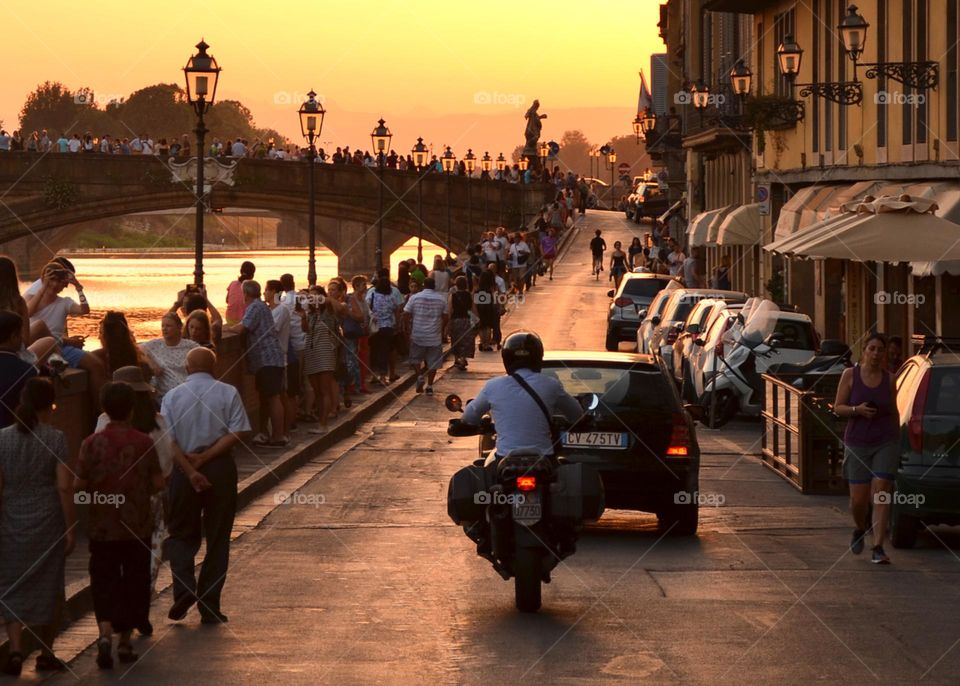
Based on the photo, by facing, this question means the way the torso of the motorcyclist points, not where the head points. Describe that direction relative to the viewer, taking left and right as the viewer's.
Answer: facing away from the viewer

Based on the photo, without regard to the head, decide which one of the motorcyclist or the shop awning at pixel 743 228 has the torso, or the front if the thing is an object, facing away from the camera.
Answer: the motorcyclist

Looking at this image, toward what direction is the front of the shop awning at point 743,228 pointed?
to the viewer's left

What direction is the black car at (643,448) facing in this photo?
away from the camera

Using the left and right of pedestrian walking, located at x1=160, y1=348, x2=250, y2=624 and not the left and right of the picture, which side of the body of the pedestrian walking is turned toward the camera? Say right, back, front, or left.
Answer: back

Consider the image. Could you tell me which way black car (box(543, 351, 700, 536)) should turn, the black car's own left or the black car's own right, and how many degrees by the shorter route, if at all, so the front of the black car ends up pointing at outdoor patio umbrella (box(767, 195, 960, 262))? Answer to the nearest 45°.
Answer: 0° — it already faces it

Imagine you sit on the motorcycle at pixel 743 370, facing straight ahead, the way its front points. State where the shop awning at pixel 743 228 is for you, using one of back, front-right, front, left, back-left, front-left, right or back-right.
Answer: back-right

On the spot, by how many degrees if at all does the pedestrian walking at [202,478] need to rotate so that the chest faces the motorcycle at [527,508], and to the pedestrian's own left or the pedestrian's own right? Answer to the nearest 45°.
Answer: approximately 90° to the pedestrian's own right

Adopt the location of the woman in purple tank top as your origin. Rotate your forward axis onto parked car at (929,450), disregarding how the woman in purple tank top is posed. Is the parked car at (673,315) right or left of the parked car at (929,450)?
left

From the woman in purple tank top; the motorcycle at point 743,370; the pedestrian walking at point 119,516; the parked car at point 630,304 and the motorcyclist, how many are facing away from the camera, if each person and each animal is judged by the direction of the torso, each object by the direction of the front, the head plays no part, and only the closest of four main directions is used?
3

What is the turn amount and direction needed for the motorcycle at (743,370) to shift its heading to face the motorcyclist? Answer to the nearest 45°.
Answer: approximately 45° to its left

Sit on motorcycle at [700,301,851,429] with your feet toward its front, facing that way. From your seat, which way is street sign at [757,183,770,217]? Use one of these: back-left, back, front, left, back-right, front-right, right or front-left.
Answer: back-right

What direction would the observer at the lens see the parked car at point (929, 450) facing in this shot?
facing away from the viewer

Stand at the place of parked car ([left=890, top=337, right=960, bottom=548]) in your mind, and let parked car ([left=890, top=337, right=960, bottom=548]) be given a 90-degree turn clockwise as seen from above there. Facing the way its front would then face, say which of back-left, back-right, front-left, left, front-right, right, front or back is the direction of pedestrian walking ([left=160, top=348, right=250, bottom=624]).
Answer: back-right

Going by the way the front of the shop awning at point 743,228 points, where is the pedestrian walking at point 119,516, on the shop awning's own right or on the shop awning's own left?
on the shop awning's own left

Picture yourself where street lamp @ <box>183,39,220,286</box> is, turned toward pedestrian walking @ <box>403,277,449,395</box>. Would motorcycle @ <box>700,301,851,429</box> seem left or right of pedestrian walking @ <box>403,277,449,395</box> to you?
right
